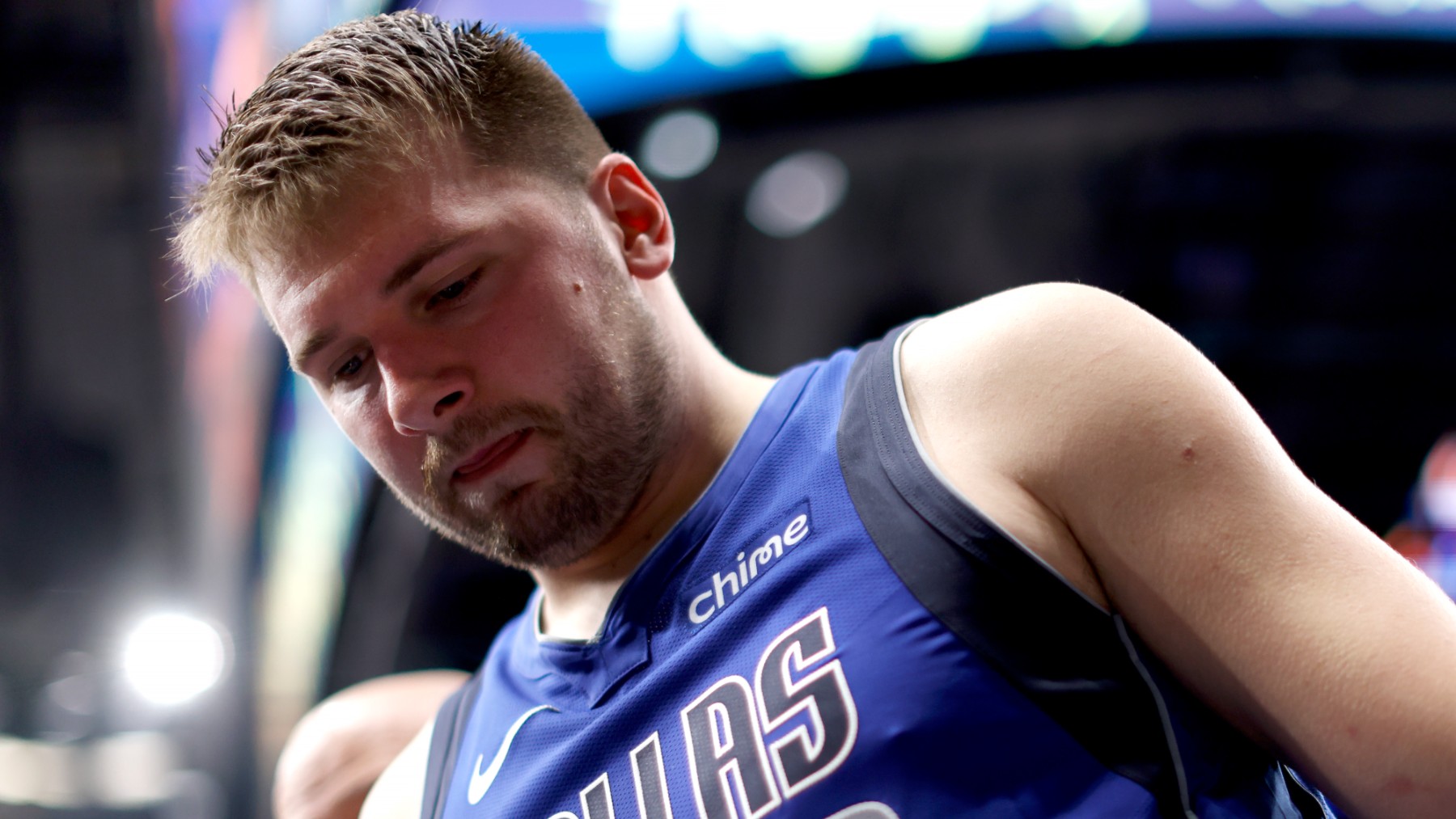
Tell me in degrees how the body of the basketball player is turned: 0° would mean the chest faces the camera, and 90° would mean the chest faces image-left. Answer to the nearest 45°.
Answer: approximately 45°

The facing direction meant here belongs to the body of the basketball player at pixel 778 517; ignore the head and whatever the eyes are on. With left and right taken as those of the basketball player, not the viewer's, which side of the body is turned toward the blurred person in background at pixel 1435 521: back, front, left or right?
back
